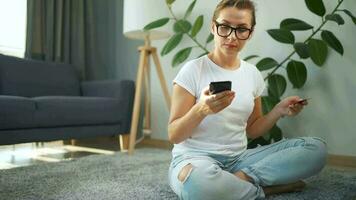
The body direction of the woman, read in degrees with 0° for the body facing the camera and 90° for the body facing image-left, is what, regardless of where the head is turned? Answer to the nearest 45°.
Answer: approximately 315°

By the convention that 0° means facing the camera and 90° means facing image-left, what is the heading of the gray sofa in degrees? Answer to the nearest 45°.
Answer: approximately 315°

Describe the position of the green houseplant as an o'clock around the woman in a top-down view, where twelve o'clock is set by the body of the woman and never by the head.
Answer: The green houseplant is roughly at 8 o'clock from the woman.

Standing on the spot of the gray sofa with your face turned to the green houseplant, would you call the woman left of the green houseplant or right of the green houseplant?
right
